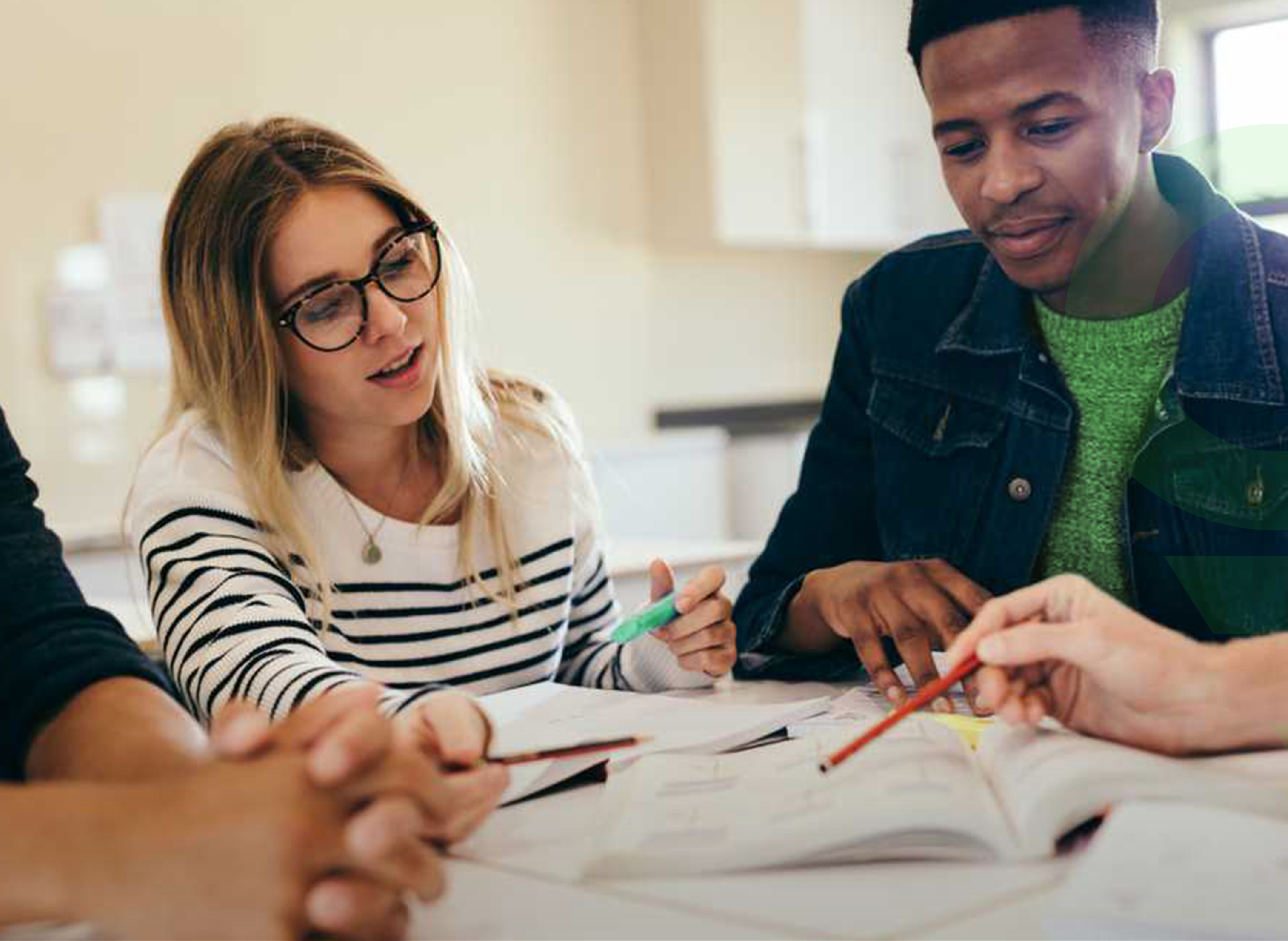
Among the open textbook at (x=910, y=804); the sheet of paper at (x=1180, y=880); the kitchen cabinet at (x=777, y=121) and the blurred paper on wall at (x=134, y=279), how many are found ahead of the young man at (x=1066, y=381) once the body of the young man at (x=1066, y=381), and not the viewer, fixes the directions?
2

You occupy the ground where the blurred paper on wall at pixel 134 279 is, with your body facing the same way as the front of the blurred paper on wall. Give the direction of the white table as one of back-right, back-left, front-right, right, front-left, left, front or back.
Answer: front

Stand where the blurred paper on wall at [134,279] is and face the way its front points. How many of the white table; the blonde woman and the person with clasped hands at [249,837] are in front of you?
3

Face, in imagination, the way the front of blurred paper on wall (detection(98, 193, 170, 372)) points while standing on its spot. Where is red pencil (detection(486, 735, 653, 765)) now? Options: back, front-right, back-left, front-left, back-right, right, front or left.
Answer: front

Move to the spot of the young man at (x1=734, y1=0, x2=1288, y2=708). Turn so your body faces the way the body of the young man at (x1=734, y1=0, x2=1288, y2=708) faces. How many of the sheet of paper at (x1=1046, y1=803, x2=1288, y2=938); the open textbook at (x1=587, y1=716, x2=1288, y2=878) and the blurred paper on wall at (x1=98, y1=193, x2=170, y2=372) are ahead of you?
2

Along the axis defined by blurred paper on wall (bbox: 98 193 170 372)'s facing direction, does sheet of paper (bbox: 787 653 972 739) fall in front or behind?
in front

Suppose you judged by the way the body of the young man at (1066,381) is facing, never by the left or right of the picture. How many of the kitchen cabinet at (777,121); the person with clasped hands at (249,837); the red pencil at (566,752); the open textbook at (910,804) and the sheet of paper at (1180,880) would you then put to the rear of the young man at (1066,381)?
1

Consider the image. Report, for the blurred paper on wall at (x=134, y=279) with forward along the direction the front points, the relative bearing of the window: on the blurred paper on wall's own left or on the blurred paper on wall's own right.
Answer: on the blurred paper on wall's own left

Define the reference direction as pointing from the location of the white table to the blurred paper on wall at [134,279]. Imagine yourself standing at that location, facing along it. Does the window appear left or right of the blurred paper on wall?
right

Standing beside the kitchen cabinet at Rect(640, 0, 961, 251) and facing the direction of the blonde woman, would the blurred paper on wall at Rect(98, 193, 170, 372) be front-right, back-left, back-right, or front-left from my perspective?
front-right

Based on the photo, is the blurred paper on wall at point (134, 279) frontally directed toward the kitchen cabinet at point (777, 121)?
no

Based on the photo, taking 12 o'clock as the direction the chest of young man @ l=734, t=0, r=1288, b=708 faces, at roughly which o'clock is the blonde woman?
The blonde woman is roughly at 3 o'clock from the young man.

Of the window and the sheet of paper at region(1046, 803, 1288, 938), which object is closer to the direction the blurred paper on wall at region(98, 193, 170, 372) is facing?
the sheet of paper

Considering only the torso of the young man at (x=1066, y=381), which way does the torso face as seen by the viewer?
toward the camera

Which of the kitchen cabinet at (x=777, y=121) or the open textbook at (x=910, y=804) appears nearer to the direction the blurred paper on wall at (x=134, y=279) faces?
the open textbook

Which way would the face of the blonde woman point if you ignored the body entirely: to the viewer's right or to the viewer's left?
to the viewer's right

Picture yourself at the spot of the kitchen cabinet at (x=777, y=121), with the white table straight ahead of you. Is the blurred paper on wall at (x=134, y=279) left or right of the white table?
right

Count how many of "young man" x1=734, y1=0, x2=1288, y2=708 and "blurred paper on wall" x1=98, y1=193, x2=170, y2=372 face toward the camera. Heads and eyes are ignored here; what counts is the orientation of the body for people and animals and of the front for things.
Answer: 2

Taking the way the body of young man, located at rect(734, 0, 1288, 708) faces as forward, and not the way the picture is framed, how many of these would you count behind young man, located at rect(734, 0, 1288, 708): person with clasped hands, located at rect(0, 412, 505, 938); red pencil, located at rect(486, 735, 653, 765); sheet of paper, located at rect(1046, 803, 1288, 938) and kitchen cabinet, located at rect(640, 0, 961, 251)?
1

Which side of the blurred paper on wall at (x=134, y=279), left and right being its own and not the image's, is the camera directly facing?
front

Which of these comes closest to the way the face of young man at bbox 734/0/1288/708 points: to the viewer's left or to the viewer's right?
to the viewer's left
